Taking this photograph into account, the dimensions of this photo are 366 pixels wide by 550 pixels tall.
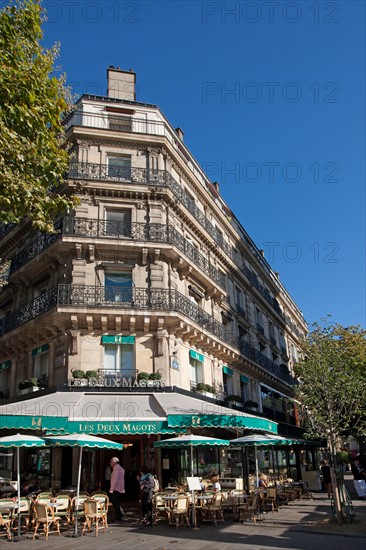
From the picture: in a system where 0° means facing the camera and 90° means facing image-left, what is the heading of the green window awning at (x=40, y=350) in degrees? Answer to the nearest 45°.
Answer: approximately 45°

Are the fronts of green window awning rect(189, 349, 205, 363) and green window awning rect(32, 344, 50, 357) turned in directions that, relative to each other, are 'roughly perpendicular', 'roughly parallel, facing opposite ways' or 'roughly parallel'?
roughly perpendicular

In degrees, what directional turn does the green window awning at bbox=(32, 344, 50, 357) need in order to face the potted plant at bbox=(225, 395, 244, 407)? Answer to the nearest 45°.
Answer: approximately 135° to its left

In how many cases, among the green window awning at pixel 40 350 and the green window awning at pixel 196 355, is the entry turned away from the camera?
0

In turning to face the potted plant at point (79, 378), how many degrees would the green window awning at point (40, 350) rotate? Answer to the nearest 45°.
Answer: approximately 90° to its left

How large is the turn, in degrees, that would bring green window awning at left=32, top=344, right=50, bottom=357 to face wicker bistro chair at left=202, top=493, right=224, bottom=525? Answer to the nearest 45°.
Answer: approximately 90° to its left

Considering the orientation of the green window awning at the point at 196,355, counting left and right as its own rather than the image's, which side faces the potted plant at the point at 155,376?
right

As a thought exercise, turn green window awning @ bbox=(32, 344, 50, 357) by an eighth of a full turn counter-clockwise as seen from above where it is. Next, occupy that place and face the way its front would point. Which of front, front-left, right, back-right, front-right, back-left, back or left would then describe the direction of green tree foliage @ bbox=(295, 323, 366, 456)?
front-left

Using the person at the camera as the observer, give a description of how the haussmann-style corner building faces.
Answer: facing the viewer

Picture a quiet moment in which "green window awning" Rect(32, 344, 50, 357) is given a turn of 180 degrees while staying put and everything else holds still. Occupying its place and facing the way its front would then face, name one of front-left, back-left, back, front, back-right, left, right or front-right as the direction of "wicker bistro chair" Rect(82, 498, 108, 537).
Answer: back-right

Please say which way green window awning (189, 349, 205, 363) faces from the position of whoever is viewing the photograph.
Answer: facing the viewer and to the right of the viewer
